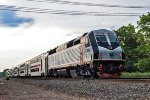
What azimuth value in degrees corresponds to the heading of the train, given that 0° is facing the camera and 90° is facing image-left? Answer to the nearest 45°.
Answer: approximately 315°
